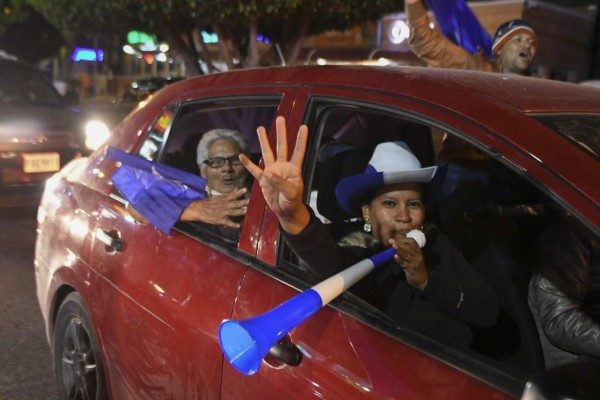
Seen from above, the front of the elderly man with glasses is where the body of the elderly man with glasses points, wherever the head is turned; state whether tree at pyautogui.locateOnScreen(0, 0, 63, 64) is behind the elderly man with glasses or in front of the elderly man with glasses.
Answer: behind

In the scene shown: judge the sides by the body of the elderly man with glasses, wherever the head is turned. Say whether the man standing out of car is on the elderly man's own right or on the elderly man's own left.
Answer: on the elderly man's own left

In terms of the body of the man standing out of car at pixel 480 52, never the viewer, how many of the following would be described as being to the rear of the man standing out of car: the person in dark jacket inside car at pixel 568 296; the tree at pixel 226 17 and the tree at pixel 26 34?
2

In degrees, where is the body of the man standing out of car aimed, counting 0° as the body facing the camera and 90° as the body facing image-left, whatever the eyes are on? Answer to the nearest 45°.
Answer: approximately 315°
